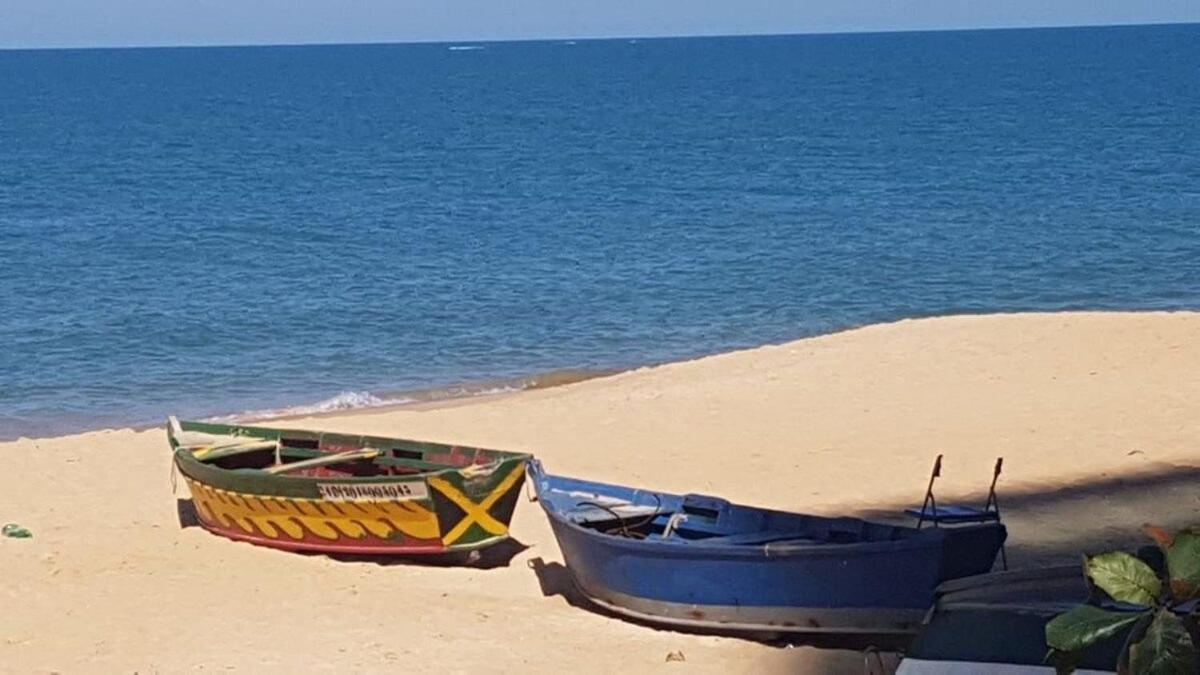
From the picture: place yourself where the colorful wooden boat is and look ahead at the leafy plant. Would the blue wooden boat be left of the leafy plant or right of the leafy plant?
left

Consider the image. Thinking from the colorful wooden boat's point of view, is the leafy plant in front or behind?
behind

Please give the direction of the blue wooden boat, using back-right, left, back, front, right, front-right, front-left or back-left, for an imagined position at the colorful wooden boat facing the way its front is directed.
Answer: back

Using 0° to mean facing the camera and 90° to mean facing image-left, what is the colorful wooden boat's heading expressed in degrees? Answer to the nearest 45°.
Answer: approximately 135°

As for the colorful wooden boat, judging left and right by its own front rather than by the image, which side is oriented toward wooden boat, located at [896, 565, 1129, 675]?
back
